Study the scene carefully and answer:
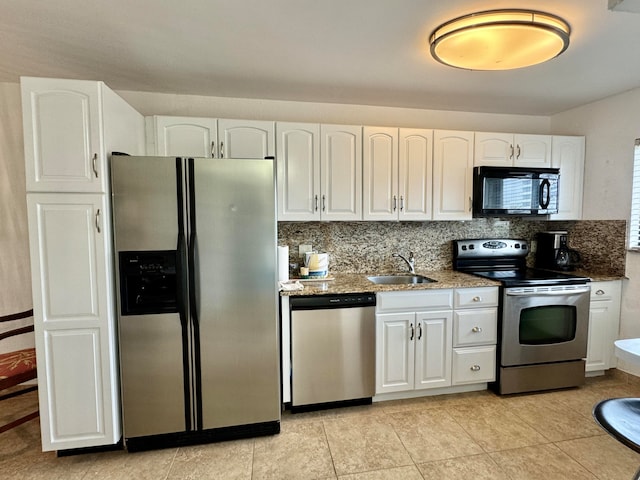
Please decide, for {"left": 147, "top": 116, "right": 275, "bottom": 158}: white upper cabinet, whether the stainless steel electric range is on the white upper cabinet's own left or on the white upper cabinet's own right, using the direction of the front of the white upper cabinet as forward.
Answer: on the white upper cabinet's own left

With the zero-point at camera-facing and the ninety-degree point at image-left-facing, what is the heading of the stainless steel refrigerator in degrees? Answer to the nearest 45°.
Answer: approximately 0°

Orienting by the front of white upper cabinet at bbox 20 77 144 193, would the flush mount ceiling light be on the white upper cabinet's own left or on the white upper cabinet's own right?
on the white upper cabinet's own left

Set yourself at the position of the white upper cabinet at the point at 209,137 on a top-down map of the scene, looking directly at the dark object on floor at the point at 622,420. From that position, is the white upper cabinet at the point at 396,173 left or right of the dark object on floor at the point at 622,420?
left

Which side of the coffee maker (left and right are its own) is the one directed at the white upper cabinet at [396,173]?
right

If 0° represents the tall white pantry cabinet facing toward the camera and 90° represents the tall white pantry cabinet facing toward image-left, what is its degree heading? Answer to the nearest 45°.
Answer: approximately 0°

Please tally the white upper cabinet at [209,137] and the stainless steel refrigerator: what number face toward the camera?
2

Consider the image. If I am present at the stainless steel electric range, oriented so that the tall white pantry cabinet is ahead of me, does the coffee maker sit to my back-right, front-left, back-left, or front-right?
back-right

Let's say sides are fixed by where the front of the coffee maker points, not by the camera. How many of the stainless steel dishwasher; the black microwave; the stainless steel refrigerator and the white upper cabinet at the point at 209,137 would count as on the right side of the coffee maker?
4

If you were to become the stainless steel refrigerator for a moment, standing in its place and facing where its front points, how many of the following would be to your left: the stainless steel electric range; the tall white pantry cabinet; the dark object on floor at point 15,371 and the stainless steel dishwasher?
2

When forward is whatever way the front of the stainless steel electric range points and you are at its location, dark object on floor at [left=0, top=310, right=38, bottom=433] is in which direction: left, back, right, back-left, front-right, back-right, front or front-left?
right

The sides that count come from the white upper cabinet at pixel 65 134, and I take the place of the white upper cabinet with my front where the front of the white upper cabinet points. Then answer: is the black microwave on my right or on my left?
on my left
